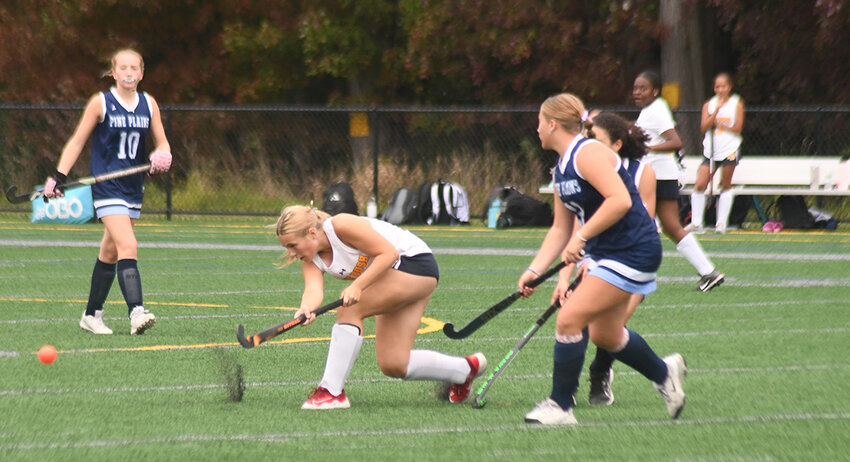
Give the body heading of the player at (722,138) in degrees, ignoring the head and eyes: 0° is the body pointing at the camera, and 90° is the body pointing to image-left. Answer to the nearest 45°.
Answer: approximately 0°

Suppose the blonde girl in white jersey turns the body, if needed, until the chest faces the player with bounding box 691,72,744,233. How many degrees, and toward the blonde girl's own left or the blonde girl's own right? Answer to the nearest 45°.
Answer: approximately 135° to the blonde girl's own right

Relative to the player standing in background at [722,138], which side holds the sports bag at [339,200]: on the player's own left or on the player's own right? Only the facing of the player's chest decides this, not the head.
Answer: on the player's own right

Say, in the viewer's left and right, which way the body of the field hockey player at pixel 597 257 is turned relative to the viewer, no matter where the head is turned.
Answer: facing to the left of the viewer

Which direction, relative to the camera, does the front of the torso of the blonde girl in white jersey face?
to the viewer's left

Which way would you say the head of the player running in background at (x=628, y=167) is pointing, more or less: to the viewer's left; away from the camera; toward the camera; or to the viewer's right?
to the viewer's left

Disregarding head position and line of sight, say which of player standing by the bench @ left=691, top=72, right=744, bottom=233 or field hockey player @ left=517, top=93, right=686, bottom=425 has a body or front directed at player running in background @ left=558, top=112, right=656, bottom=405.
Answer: player standing by the bench @ left=691, top=72, right=744, bottom=233

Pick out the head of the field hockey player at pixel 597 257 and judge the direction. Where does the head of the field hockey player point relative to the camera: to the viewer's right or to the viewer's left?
to the viewer's left

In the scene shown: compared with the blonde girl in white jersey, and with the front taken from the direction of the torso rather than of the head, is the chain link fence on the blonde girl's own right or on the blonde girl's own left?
on the blonde girl's own right
